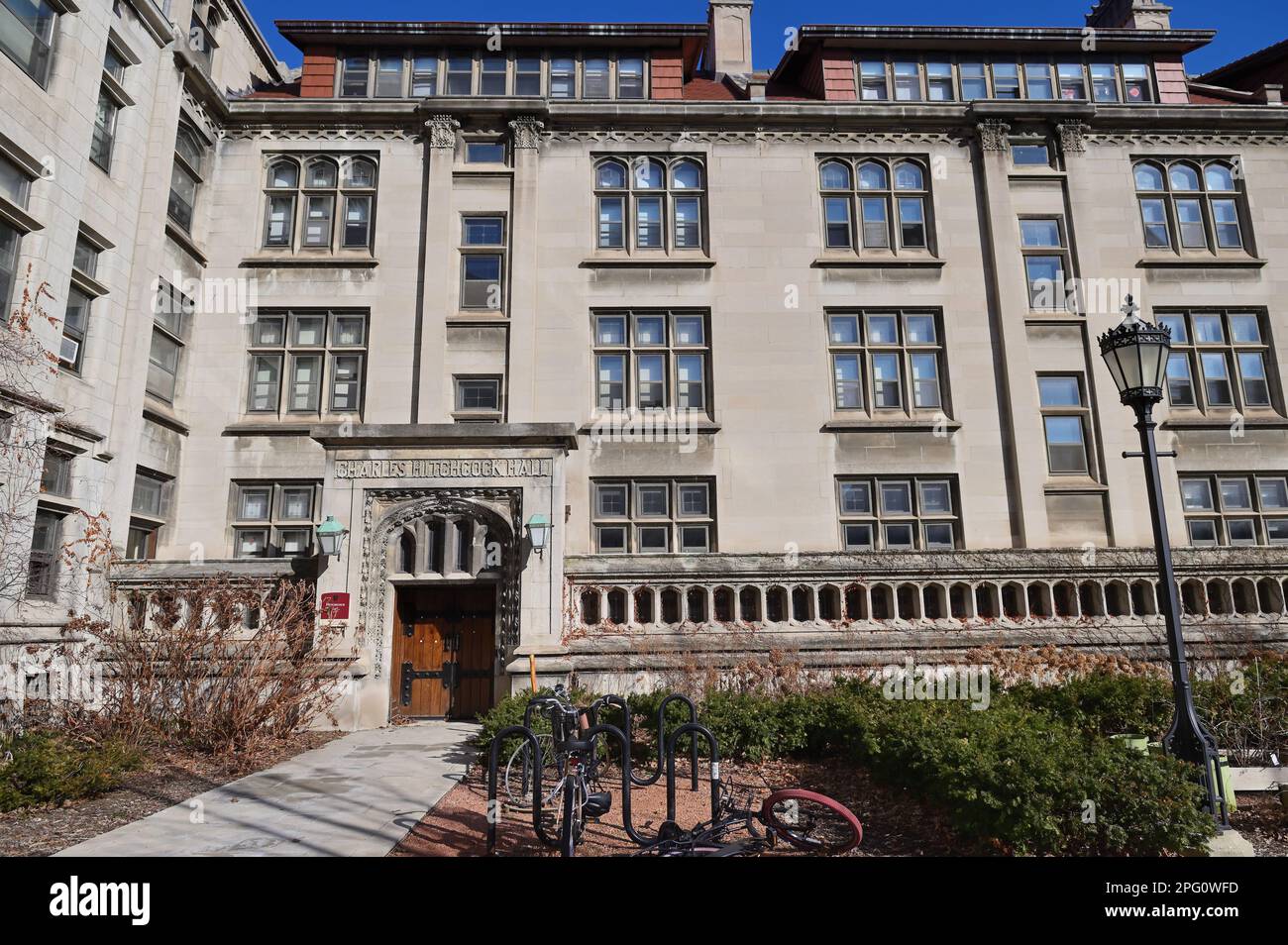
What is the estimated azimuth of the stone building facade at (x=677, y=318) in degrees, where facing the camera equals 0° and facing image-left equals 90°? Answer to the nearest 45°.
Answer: approximately 0°

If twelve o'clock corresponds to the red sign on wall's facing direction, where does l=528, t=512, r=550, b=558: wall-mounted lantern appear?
The wall-mounted lantern is roughly at 10 o'clock from the red sign on wall.

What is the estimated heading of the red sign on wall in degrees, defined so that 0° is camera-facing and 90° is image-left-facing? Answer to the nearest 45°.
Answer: approximately 0°

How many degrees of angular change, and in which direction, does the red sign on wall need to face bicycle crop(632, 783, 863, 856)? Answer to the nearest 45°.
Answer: approximately 45° to its left

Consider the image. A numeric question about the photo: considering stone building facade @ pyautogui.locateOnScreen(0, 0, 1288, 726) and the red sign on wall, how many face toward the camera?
2
